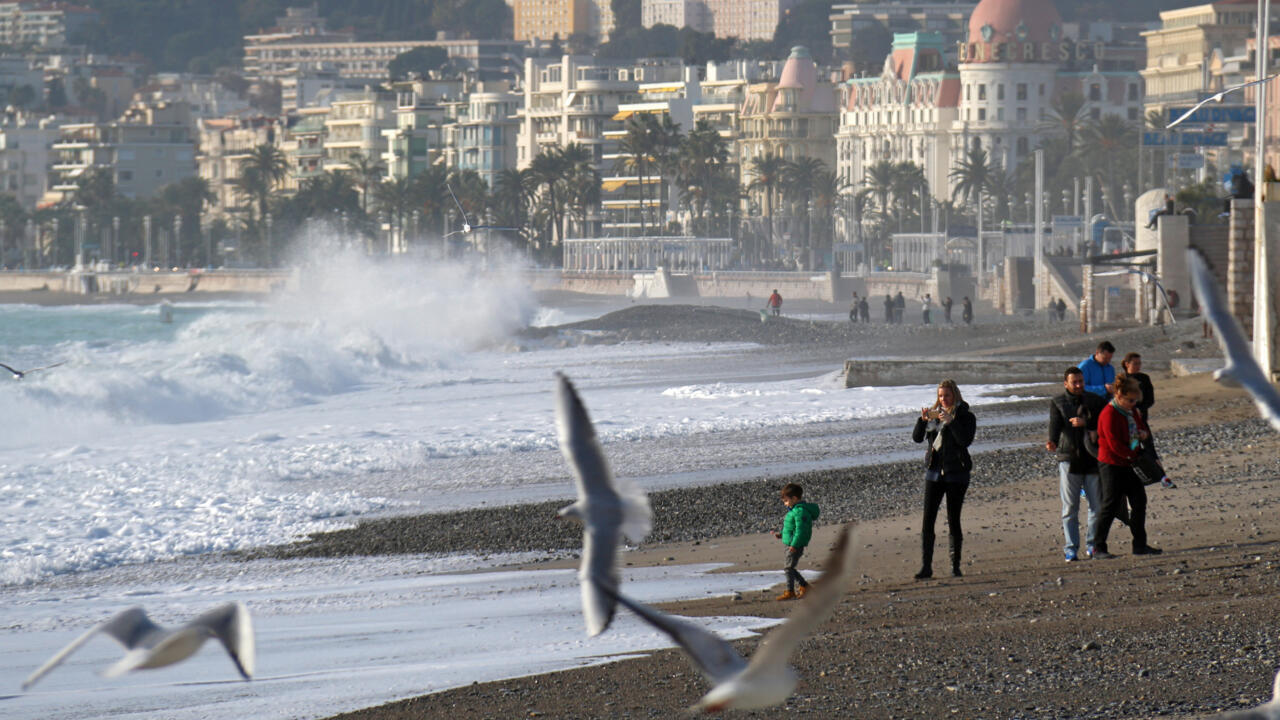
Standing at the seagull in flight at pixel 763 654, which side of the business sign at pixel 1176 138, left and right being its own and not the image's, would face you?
front

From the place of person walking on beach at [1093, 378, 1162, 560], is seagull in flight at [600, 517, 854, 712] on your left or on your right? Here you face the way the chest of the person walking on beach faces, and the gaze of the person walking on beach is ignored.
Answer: on your right

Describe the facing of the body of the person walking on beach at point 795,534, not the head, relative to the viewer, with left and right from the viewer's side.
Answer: facing to the left of the viewer

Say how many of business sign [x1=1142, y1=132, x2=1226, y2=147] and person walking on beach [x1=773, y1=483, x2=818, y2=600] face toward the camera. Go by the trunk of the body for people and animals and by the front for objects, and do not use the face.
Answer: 1

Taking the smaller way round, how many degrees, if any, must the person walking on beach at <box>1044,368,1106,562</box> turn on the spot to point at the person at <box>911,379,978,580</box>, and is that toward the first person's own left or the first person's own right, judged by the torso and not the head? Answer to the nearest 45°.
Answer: approximately 45° to the first person's own right

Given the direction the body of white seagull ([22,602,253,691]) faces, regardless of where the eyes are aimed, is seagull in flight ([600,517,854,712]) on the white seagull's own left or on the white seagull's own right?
on the white seagull's own right

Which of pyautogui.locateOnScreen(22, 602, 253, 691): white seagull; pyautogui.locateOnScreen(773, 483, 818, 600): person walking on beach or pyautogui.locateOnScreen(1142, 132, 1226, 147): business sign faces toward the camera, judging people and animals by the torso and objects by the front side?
the business sign

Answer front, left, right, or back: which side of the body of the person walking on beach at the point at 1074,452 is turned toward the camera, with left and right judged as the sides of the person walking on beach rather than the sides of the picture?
front

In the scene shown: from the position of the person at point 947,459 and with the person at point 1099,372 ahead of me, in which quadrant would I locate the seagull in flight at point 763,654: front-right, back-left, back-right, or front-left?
back-right

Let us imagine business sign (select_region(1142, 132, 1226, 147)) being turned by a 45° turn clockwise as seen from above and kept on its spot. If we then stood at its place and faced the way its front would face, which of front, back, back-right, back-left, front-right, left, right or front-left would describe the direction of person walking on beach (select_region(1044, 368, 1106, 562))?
front-left

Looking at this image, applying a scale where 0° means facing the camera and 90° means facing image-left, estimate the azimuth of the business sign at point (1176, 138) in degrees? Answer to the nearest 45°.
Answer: approximately 0°
